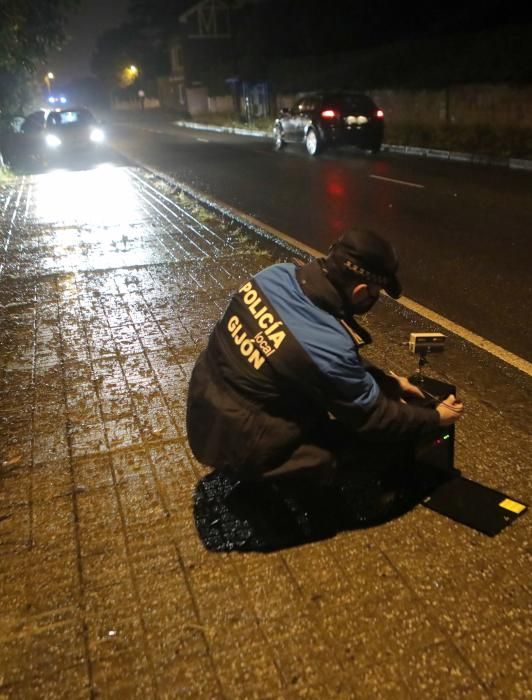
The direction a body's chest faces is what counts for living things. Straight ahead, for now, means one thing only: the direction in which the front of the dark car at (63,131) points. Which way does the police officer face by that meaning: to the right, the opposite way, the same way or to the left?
to the left

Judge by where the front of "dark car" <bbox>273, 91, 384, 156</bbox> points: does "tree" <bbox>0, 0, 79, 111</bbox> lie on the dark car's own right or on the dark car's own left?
on the dark car's own left

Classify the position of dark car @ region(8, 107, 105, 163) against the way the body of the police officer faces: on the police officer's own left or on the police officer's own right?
on the police officer's own left

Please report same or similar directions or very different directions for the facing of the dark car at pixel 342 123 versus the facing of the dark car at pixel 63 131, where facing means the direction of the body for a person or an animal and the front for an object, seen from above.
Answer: very different directions

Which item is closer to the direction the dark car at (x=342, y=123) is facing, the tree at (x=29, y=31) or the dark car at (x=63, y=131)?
the dark car

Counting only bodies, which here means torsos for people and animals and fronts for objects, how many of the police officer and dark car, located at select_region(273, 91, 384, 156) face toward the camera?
0

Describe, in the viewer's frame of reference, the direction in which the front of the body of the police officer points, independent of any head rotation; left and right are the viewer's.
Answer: facing away from the viewer and to the right of the viewer

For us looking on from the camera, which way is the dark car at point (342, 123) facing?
facing away from the viewer and to the left of the viewer

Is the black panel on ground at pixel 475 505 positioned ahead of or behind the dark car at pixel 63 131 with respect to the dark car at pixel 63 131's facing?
ahead

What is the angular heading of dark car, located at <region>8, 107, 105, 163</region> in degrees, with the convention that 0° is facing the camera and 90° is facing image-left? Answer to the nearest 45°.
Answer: approximately 315°

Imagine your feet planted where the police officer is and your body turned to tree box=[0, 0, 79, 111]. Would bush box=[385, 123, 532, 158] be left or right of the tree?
right

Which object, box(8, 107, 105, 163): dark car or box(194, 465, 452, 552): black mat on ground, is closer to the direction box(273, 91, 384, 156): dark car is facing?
the dark car
